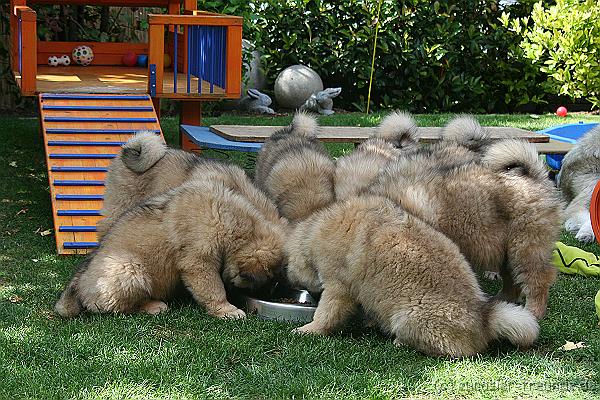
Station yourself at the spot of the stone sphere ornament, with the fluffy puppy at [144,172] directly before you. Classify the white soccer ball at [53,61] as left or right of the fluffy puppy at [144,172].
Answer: right

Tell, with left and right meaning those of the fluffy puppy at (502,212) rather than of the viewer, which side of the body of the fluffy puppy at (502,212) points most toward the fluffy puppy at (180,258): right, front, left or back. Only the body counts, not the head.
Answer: front

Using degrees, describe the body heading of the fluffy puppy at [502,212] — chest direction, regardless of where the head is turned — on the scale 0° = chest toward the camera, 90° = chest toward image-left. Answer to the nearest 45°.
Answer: approximately 90°

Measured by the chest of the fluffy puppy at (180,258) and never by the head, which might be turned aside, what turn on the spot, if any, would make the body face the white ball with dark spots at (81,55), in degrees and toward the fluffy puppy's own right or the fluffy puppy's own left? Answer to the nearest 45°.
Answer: approximately 90° to the fluffy puppy's own left

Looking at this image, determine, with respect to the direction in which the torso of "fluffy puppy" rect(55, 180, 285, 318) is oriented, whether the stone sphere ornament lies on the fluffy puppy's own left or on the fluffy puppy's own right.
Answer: on the fluffy puppy's own left

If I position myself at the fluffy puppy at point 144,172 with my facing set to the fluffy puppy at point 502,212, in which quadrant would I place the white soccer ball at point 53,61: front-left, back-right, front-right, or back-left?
back-left

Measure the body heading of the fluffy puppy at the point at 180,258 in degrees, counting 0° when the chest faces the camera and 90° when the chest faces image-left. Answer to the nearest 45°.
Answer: approximately 270°

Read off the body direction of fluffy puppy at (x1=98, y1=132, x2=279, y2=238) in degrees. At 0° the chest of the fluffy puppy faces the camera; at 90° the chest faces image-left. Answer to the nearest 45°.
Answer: approximately 270°

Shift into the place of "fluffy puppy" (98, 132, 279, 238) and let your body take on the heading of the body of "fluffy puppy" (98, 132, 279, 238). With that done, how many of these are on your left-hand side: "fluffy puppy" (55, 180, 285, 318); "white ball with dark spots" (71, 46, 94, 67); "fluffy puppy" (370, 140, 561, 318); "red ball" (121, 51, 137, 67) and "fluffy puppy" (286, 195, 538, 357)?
2
